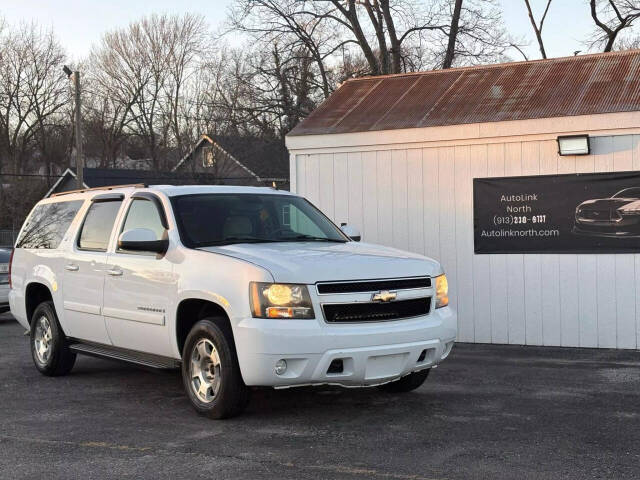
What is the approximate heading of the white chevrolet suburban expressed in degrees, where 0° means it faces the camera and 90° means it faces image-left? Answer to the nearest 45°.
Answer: approximately 315°

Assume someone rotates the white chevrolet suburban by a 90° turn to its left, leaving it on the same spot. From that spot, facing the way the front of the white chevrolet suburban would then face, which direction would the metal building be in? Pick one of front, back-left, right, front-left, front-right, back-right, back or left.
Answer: front

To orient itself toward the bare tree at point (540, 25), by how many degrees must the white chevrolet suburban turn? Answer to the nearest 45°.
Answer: approximately 90° to its left
